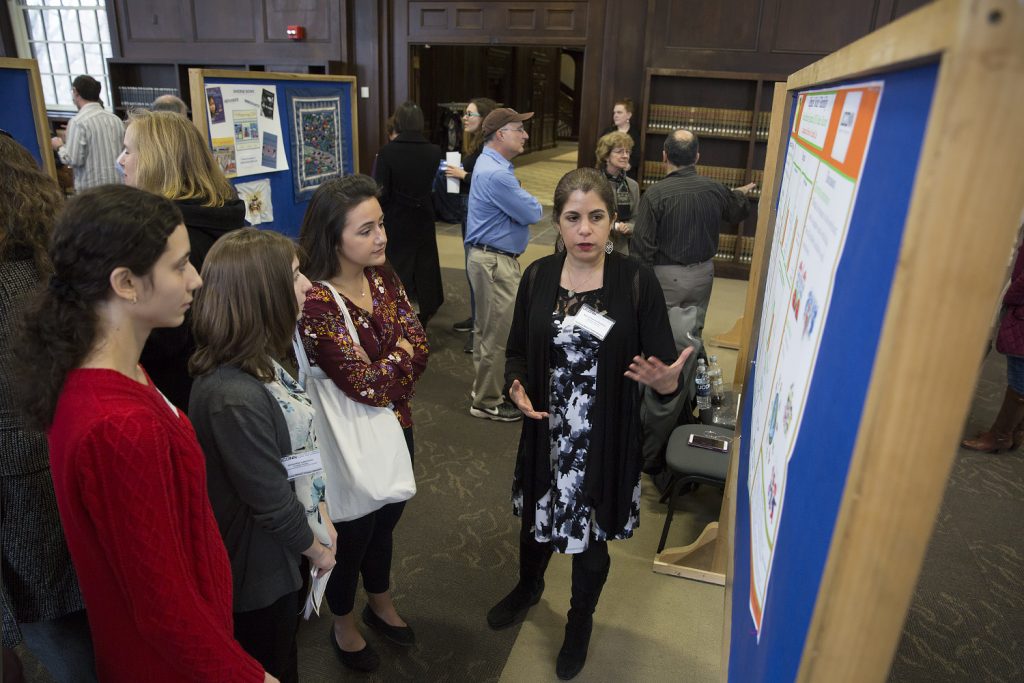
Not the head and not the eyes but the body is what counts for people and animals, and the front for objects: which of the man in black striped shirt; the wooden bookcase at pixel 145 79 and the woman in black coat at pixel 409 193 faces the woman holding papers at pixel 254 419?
the wooden bookcase

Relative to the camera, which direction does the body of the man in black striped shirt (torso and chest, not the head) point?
away from the camera

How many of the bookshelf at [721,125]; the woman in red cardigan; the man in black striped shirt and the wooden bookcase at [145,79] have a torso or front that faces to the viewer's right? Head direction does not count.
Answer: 1

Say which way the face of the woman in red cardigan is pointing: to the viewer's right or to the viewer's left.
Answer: to the viewer's right

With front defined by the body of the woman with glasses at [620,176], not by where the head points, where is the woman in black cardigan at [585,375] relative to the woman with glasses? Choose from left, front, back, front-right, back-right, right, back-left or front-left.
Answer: front-right

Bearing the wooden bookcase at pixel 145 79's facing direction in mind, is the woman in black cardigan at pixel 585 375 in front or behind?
in front

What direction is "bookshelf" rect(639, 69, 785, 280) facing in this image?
toward the camera

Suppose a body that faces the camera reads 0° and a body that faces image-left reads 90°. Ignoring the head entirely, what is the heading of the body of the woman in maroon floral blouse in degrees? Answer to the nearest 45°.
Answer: approximately 315°

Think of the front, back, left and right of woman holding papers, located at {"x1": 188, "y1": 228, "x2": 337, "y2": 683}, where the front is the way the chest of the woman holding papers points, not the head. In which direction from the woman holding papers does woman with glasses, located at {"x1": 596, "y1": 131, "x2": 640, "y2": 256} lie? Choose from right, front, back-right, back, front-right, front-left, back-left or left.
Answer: front-left

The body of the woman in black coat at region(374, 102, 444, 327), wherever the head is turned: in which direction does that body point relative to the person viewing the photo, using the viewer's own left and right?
facing away from the viewer

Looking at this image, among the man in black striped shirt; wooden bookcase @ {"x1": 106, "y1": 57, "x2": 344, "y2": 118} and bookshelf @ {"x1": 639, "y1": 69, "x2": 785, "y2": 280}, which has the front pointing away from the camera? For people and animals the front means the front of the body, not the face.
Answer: the man in black striped shirt

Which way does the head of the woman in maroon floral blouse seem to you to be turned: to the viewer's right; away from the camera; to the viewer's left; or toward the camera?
to the viewer's right

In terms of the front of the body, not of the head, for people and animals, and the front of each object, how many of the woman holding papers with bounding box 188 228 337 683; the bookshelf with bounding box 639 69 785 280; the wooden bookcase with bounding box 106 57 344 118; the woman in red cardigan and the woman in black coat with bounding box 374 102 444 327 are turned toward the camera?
2

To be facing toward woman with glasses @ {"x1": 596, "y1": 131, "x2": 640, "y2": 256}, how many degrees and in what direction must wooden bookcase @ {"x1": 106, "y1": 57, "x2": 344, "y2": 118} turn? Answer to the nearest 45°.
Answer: approximately 45° to its left

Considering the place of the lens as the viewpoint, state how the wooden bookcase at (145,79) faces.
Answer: facing the viewer
